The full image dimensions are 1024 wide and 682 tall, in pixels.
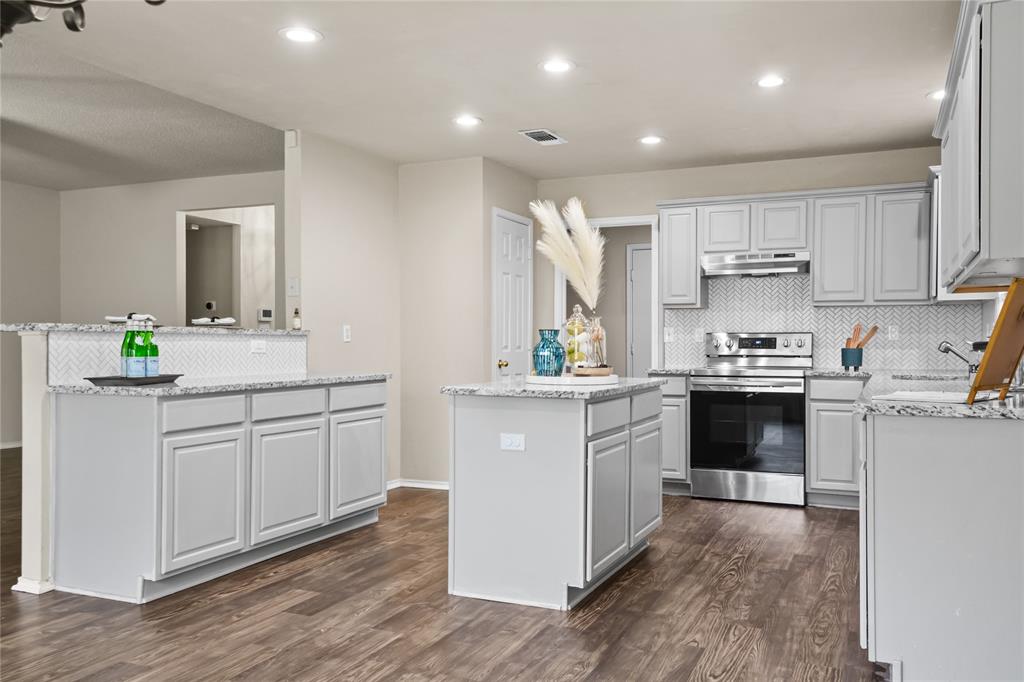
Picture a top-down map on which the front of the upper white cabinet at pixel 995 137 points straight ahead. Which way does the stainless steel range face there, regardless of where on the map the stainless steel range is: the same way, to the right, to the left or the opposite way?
to the left

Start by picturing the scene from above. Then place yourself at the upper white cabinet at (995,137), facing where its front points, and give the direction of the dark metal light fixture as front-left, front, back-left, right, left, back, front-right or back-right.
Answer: front-left

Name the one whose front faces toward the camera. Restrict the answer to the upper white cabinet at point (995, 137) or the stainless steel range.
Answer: the stainless steel range

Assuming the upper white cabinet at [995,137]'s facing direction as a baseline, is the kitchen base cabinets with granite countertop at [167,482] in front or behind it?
in front

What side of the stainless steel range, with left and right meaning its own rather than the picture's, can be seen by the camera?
front

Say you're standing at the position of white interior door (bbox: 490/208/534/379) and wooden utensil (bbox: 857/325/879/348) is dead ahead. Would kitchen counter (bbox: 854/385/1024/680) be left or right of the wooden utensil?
right

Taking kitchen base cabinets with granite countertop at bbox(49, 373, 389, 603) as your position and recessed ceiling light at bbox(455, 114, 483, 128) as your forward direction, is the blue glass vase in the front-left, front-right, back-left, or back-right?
front-right

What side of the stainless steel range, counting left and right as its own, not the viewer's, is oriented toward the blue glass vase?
front

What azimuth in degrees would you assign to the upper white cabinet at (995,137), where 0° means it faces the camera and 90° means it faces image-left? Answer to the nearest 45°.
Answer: approximately 90°

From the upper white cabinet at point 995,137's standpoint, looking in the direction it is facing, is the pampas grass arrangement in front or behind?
in front

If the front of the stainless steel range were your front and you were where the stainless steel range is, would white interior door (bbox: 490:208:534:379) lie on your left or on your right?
on your right

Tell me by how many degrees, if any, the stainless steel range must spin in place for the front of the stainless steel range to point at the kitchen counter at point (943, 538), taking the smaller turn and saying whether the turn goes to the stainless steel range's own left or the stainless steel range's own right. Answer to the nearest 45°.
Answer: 0° — it already faces it

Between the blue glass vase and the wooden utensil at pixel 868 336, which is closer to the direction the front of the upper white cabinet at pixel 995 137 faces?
the blue glass vase

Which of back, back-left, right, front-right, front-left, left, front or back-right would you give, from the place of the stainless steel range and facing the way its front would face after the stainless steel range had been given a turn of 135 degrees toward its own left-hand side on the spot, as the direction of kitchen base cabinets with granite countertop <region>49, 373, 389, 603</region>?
back

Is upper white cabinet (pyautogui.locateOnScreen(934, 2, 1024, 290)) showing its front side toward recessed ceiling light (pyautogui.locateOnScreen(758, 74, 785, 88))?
no

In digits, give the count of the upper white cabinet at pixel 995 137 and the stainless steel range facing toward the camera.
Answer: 1

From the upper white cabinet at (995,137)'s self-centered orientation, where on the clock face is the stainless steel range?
The stainless steel range is roughly at 2 o'clock from the upper white cabinet.
